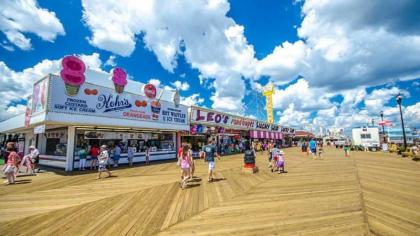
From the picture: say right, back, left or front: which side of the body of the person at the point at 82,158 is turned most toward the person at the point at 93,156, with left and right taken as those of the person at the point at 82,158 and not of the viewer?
right

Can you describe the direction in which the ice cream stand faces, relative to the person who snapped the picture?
facing the viewer and to the right of the viewer

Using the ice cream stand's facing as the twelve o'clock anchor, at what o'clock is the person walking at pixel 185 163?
The person walking is roughly at 1 o'clock from the ice cream stand.

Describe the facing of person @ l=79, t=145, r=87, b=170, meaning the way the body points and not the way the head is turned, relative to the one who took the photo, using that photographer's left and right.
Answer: facing away from the viewer

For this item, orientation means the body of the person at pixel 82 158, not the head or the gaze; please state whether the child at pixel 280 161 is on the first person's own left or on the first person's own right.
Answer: on the first person's own right
